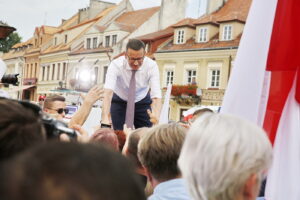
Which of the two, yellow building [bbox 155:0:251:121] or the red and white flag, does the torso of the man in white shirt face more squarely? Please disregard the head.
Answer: the red and white flag

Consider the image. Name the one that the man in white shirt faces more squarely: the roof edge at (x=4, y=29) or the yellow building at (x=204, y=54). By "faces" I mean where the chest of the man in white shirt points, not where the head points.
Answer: the roof edge

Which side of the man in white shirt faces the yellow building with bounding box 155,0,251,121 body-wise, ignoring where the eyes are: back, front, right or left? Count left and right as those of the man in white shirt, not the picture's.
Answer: back

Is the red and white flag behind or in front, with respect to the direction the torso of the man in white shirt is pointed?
in front

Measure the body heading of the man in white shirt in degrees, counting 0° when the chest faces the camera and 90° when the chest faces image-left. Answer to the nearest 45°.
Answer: approximately 0°

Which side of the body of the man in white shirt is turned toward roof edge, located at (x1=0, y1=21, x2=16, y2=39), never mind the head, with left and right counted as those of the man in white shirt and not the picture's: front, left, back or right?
back

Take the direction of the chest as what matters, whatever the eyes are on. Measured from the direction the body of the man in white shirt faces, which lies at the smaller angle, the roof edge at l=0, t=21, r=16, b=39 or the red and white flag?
the red and white flag
